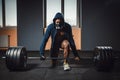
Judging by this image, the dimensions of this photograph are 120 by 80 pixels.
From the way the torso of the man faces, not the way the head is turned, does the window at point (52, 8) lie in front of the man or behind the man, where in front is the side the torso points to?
behind

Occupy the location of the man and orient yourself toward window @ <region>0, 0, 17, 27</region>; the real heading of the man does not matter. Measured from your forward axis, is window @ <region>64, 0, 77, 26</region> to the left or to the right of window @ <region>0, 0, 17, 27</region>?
right

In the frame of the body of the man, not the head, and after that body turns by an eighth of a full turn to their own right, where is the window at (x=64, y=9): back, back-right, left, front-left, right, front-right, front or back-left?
back-right

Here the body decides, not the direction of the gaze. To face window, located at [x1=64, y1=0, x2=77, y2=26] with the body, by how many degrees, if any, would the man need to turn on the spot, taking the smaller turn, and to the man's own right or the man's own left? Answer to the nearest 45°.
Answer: approximately 180°

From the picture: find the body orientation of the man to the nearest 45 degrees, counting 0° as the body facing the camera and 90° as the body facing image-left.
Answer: approximately 0°

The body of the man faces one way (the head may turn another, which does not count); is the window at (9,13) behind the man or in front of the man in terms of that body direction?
behind
